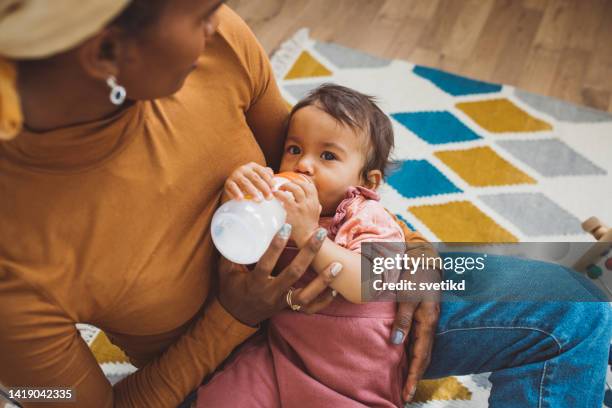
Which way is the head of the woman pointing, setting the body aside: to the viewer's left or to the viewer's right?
to the viewer's right

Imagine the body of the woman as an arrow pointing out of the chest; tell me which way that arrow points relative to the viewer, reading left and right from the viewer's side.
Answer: facing the viewer and to the right of the viewer
